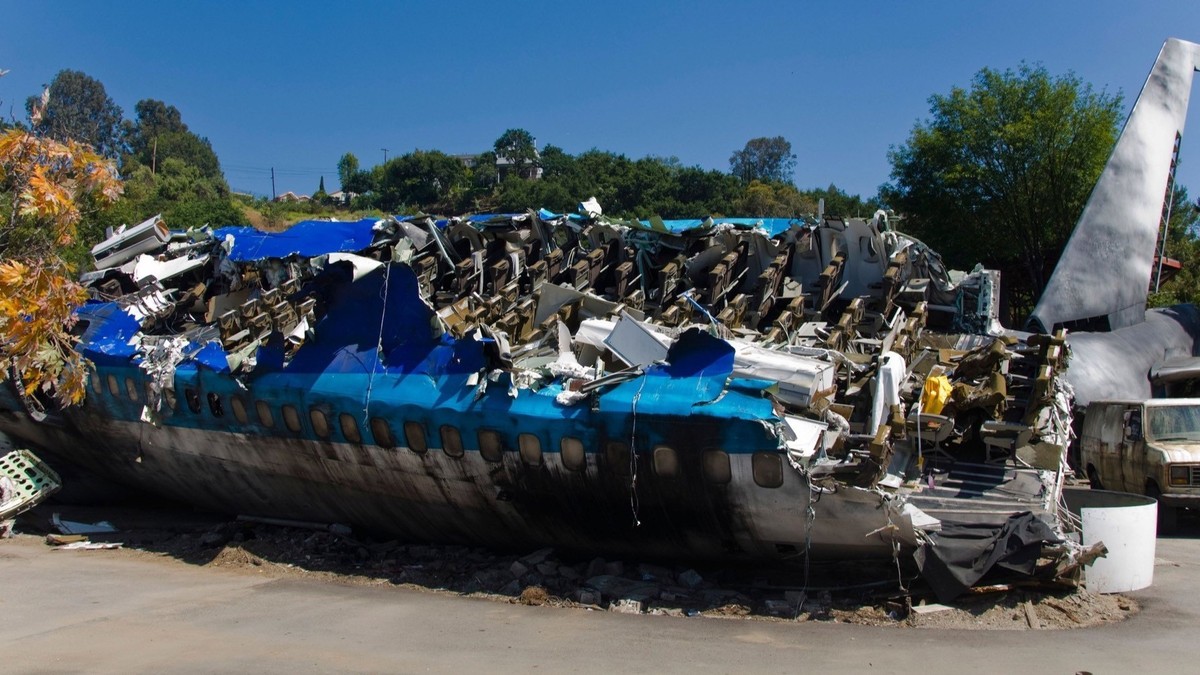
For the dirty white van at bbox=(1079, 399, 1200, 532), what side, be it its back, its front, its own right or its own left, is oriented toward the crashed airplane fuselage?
right

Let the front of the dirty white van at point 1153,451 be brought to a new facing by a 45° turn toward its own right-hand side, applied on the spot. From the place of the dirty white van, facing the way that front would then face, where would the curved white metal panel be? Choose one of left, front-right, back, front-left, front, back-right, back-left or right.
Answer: front

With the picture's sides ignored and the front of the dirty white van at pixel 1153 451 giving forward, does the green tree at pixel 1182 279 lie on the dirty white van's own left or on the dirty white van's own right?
on the dirty white van's own left

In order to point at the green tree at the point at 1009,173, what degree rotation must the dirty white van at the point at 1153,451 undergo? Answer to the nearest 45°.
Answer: approximately 135° to its left

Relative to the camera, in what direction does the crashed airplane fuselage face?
facing away from the viewer and to the left of the viewer

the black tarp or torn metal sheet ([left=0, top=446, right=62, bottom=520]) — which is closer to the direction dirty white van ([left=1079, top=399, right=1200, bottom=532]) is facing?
the black tarp

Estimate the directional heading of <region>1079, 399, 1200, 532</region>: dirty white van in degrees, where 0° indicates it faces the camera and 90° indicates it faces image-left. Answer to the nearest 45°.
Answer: approximately 315°

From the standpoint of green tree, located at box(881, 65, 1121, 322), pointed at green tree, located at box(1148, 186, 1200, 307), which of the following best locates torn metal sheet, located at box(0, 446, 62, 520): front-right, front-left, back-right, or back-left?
back-right

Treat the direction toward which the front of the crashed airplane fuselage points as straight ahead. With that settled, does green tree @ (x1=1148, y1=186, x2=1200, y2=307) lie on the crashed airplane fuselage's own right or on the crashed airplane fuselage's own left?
on the crashed airplane fuselage's own right

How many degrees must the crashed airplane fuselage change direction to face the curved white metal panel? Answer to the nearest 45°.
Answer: approximately 180°
